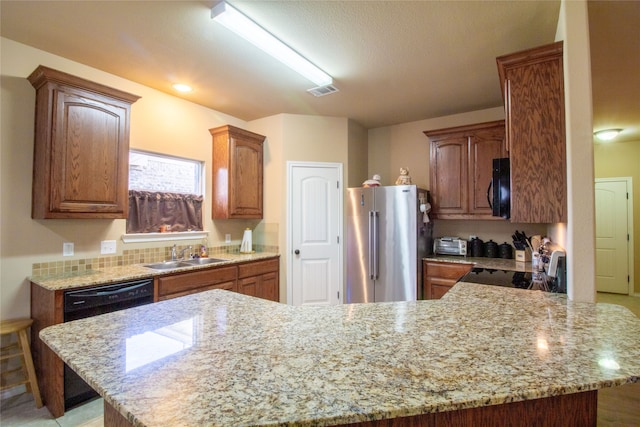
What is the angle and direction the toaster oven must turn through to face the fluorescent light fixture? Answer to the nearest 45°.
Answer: approximately 45° to its right

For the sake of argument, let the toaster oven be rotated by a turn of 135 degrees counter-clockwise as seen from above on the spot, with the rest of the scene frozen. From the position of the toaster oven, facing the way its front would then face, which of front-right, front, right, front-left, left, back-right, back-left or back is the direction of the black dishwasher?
back

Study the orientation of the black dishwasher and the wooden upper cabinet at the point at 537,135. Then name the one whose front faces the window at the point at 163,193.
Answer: the wooden upper cabinet

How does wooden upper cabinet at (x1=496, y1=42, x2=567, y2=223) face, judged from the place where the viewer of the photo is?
facing to the left of the viewer

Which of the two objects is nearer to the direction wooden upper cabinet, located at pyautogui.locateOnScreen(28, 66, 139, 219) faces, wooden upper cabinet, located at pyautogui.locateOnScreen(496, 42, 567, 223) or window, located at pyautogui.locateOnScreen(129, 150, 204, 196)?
the wooden upper cabinet

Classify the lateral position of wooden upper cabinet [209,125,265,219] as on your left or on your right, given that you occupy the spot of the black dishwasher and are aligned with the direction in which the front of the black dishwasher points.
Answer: on your left

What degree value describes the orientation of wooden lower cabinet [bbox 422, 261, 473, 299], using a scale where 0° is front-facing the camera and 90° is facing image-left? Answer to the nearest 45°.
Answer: approximately 0°

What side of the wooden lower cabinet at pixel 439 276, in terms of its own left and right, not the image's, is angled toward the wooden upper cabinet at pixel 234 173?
right

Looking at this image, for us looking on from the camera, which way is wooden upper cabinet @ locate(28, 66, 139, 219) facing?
facing the viewer and to the right of the viewer
